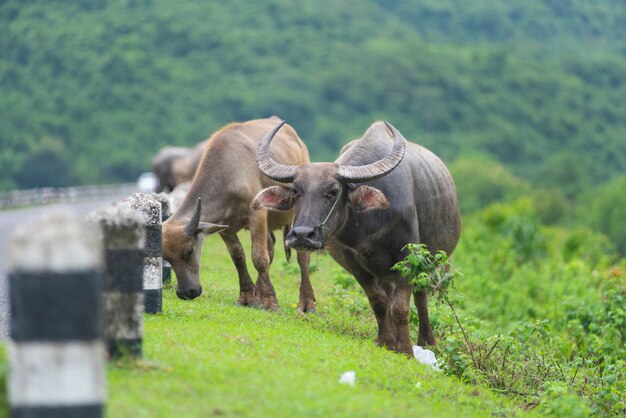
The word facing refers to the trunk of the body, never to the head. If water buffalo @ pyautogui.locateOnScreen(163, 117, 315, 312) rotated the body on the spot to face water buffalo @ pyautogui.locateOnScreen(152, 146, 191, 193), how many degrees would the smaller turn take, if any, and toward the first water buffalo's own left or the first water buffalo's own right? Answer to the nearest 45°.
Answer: approximately 135° to the first water buffalo's own right

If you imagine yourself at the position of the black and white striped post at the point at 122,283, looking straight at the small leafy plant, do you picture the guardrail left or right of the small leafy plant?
left

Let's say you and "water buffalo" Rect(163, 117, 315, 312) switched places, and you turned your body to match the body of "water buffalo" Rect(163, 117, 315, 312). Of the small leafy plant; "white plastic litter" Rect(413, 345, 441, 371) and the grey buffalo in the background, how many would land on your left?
2

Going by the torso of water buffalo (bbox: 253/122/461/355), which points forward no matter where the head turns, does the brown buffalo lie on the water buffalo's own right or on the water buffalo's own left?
on the water buffalo's own right

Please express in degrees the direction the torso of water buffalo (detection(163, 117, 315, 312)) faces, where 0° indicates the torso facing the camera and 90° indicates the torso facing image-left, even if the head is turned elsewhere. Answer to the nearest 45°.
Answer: approximately 45°

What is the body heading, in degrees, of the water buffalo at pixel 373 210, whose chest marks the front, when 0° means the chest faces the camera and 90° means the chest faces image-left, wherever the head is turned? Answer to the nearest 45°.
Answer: approximately 45°

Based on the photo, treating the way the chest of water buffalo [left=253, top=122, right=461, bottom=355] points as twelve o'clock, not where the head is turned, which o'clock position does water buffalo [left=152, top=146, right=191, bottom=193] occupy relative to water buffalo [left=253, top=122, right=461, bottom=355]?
water buffalo [left=152, top=146, right=191, bottom=193] is roughly at 4 o'clock from water buffalo [left=253, top=122, right=461, bottom=355].

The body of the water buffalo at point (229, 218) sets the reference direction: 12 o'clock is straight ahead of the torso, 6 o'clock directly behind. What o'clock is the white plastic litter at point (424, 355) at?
The white plastic litter is roughly at 9 o'clock from the water buffalo.

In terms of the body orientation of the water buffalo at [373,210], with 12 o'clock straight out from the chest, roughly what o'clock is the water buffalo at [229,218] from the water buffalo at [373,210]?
the water buffalo at [229,218] is roughly at 3 o'clock from the water buffalo at [373,210].

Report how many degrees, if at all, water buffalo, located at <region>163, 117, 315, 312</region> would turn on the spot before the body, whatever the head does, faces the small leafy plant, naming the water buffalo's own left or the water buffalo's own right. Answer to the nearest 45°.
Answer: approximately 90° to the water buffalo's own left
